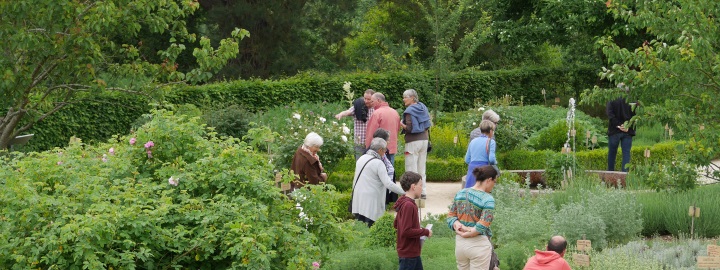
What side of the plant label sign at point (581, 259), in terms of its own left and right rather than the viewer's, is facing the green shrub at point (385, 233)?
right

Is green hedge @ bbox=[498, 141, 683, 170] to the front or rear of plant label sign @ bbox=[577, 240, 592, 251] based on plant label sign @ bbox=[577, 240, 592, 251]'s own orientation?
to the rear

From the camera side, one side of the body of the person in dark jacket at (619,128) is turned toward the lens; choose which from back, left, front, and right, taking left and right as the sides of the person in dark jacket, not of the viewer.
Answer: back

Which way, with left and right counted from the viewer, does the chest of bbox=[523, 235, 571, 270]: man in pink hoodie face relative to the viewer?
facing away from the viewer and to the right of the viewer

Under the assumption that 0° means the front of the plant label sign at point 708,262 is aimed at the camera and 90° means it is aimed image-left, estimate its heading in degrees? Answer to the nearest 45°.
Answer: approximately 0°

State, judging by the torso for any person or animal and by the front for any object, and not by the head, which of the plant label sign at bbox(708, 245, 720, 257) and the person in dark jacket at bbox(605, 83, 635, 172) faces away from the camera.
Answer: the person in dark jacket

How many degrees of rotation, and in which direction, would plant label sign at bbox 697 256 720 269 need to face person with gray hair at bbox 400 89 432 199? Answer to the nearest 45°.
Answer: approximately 135° to its right

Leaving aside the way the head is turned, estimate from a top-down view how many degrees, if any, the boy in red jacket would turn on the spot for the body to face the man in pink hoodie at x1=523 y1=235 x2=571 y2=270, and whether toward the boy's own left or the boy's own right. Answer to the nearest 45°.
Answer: approximately 45° to the boy's own right
